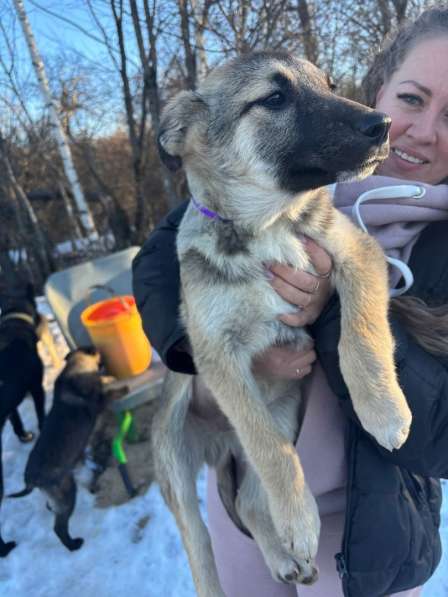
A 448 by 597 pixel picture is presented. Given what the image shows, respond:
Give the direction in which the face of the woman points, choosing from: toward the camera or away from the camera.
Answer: toward the camera

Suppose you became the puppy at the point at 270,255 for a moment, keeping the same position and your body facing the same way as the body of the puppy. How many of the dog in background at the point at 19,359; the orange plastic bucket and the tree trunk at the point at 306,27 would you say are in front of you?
0

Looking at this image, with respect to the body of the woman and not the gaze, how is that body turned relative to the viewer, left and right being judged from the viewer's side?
facing the viewer and to the left of the viewer

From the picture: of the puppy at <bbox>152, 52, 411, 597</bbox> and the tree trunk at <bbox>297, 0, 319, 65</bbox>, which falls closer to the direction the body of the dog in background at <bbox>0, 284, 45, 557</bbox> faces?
the tree trunk

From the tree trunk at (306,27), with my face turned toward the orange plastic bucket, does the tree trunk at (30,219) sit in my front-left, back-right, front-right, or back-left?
front-right

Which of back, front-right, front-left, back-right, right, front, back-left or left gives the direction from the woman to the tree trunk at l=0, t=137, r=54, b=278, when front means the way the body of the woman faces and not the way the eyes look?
right

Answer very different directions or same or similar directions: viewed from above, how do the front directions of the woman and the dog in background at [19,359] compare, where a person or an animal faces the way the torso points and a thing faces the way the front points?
very different directions

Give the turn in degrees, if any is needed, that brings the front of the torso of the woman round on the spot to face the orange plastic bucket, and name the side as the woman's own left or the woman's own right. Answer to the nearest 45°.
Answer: approximately 90° to the woman's own right

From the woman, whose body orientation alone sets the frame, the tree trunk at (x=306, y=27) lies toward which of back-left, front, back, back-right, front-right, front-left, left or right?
back-right

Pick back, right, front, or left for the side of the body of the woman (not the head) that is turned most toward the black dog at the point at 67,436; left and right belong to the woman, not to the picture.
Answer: right
